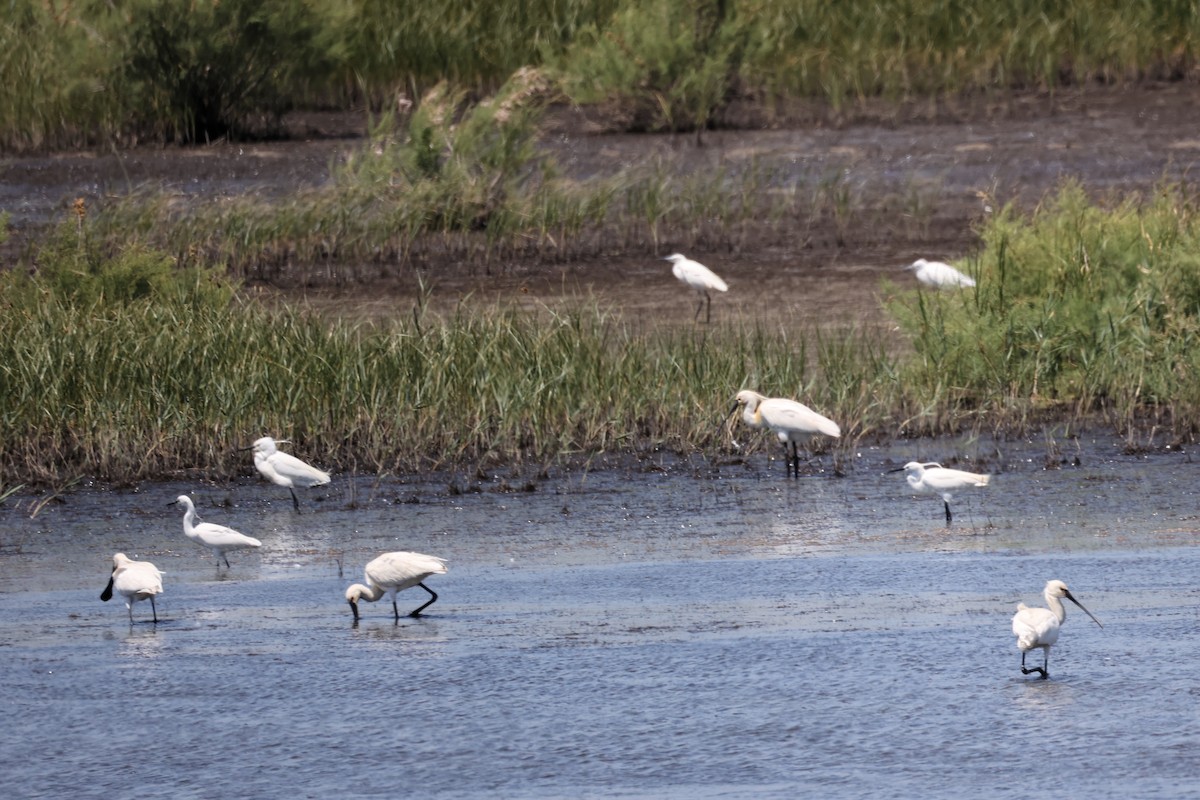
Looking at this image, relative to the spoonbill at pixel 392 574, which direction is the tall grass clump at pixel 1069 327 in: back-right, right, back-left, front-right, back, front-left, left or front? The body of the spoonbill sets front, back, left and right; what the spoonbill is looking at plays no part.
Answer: back-right

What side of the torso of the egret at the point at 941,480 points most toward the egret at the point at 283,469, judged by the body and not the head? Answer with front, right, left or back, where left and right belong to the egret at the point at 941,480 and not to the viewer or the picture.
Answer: front

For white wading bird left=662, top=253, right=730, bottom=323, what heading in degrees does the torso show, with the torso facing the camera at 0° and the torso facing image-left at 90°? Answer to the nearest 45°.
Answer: approximately 90°

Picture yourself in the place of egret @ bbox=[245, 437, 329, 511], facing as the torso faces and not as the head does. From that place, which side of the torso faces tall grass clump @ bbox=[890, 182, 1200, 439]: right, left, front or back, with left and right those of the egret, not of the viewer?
back

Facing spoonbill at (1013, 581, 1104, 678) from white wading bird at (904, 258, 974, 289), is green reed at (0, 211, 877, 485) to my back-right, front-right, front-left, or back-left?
front-right

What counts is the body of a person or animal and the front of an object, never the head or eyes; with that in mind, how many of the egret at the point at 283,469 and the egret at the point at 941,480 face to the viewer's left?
2

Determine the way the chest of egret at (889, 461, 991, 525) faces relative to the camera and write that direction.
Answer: to the viewer's left

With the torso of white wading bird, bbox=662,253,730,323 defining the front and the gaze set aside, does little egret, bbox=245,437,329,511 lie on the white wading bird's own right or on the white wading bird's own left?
on the white wading bird's own left

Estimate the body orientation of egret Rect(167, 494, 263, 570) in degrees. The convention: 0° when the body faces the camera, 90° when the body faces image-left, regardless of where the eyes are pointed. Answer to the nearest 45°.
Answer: approximately 90°

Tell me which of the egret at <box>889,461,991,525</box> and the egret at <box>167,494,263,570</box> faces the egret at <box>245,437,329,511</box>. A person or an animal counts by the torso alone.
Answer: the egret at <box>889,461,991,525</box>

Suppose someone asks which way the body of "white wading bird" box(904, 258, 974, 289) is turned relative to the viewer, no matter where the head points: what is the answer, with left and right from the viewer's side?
facing to the left of the viewer

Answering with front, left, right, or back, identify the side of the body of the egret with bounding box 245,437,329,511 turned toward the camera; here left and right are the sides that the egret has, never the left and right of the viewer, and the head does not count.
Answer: left

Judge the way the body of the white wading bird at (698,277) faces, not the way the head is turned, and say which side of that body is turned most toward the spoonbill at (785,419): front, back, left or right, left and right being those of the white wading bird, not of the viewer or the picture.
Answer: left

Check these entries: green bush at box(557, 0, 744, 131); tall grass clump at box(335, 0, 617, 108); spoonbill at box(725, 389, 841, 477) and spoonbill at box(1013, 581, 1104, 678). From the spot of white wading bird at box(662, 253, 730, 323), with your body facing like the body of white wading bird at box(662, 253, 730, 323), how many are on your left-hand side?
2

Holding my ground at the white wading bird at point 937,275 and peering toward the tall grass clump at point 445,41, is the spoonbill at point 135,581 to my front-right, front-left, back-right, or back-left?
back-left

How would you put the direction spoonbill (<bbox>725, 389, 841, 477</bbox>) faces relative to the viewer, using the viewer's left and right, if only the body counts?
facing to the left of the viewer
